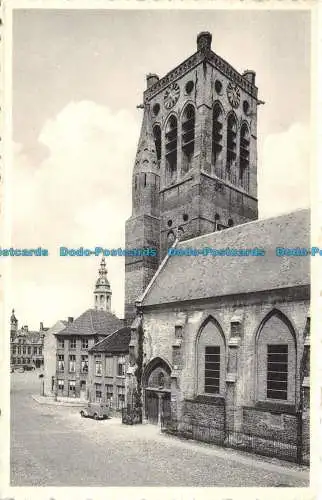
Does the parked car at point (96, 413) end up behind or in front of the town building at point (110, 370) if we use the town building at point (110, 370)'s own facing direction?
in front

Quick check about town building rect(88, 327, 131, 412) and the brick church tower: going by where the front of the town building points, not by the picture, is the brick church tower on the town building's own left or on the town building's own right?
on the town building's own left

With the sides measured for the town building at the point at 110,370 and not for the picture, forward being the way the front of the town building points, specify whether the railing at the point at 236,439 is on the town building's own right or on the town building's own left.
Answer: on the town building's own left

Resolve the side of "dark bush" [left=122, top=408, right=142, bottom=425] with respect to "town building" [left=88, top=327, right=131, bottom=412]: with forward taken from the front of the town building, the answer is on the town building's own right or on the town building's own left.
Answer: on the town building's own left

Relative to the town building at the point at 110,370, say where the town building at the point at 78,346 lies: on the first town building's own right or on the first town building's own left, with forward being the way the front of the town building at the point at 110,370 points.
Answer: on the first town building's own right

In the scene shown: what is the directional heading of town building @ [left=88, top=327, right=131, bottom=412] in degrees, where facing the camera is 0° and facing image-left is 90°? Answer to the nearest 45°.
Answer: approximately 45°
